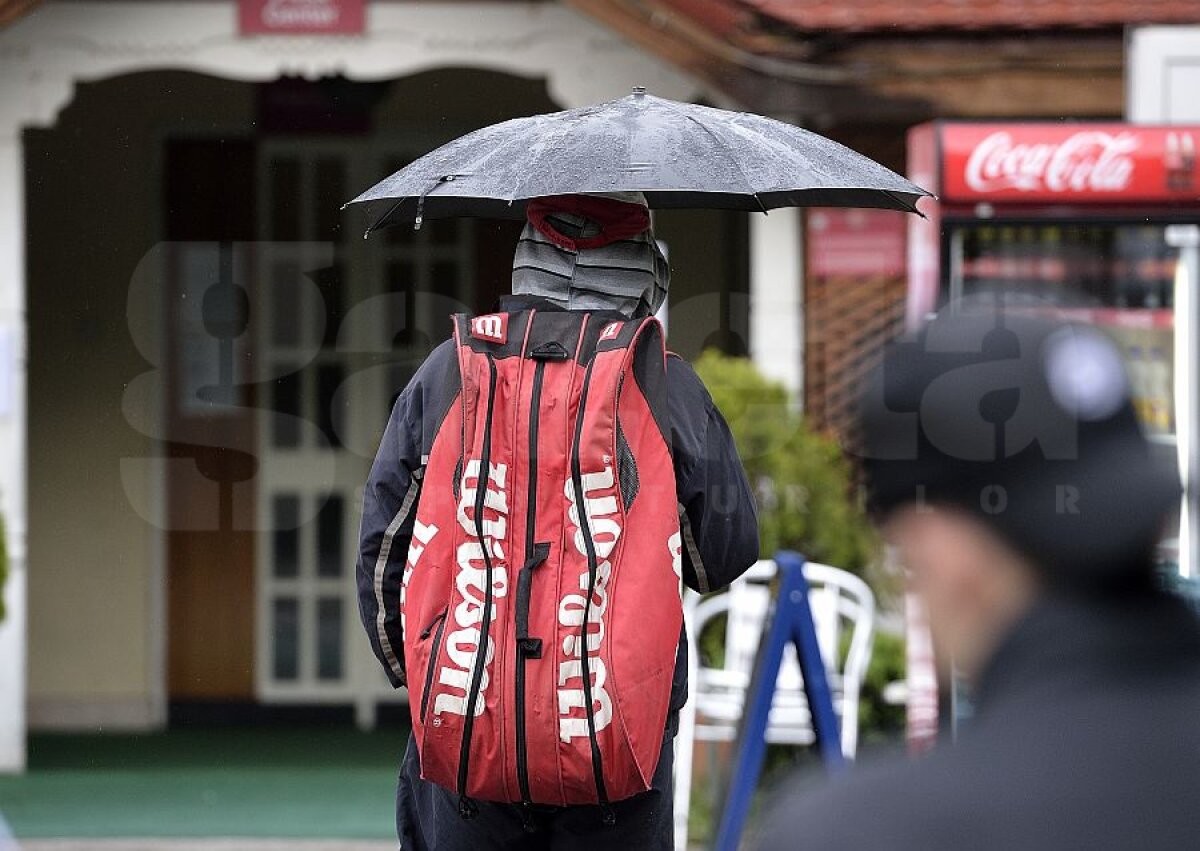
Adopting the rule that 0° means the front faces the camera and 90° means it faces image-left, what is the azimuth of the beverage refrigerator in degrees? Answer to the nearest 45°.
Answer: approximately 0°

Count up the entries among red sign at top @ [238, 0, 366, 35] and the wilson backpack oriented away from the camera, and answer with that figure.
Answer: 0

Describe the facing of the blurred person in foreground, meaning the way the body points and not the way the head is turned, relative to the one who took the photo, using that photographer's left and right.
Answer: facing away from the viewer and to the left of the viewer

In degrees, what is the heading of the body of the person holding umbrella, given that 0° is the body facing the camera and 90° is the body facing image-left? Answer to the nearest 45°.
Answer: approximately 180°

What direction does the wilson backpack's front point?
toward the camera

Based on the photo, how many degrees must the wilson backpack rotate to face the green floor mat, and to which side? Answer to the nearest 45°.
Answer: approximately 180°

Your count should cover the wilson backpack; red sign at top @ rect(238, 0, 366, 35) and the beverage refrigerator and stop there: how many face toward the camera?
3

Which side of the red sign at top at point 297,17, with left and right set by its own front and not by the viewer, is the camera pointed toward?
front

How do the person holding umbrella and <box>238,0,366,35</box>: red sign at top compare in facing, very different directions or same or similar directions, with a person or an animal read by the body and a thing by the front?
very different directions

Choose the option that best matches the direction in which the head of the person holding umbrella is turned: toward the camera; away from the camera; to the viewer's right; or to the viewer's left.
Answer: away from the camera

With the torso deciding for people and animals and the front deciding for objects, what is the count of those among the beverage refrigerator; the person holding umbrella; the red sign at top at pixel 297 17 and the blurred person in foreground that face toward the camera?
2
